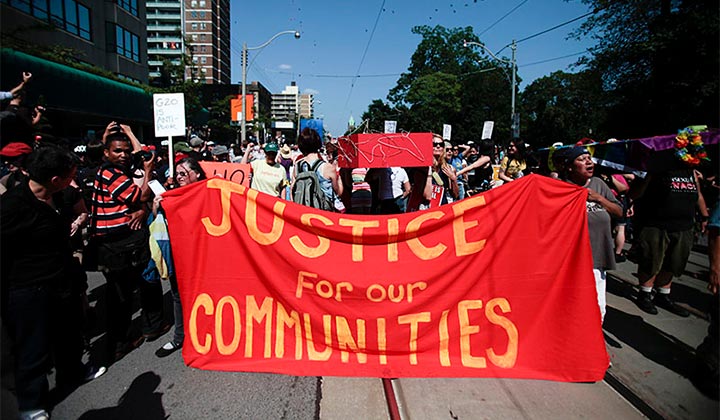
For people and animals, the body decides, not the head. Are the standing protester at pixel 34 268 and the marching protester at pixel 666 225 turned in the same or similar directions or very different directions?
very different directions

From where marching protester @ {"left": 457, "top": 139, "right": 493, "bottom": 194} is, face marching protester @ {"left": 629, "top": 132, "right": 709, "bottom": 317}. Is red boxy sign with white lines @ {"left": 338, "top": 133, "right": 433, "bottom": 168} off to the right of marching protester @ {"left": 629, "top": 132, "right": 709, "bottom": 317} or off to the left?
right

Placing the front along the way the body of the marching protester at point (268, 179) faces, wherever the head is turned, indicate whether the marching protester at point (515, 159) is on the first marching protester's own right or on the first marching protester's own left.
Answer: on the first marching protester's own left

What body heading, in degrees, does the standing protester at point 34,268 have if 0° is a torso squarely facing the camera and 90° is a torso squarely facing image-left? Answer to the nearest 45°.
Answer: approximately 225°

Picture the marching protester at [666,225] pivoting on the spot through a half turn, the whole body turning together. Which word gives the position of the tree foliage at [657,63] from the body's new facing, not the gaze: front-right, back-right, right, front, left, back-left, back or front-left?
front-right

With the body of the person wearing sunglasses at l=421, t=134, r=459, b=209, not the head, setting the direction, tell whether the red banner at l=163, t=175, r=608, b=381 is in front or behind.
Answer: in front

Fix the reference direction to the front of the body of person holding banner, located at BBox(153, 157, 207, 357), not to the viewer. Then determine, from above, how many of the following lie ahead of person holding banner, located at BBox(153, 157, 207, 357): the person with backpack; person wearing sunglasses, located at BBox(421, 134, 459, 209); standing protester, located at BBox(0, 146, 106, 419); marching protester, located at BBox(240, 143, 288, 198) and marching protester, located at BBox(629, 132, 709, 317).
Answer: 1

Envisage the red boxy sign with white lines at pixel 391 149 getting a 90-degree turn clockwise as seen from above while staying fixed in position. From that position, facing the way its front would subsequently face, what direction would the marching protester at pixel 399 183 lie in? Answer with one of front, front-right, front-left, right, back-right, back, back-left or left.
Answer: right

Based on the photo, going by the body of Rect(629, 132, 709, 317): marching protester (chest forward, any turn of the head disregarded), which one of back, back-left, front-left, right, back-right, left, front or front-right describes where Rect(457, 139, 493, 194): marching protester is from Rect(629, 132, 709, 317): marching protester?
back

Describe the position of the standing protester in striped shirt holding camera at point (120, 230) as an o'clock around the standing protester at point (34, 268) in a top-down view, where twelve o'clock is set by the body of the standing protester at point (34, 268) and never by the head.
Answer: the standing protester in striped shirt holding camera at point (120, 230) is roughly at 12 o'clock from the standing protester at point (34, 268).

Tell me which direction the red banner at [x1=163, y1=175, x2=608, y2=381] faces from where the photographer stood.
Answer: facing the viewer

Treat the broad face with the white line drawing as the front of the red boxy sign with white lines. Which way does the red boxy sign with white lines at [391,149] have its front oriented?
toward the camera

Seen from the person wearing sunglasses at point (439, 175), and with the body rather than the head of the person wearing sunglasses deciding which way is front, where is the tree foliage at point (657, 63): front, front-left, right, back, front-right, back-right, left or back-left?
back-left

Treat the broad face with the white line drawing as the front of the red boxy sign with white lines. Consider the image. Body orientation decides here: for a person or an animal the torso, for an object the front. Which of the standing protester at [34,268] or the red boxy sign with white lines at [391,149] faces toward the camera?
the red boxy sign with white lines

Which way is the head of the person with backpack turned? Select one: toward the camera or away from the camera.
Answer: away from the camera

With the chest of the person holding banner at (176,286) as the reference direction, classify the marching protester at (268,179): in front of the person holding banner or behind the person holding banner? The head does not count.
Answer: behind
